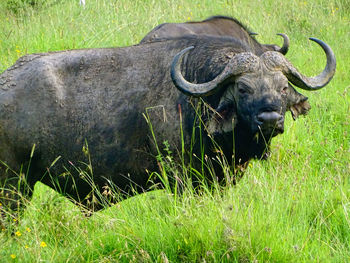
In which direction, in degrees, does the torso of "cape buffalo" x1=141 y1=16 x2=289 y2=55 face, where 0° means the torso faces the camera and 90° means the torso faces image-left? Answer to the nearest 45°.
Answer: approximately 270°

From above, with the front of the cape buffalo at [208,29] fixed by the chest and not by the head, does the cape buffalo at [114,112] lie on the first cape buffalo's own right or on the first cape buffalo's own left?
on the first cape buffalo's own right
